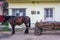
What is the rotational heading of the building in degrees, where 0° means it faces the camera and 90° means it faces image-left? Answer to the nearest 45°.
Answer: approximately 0°
